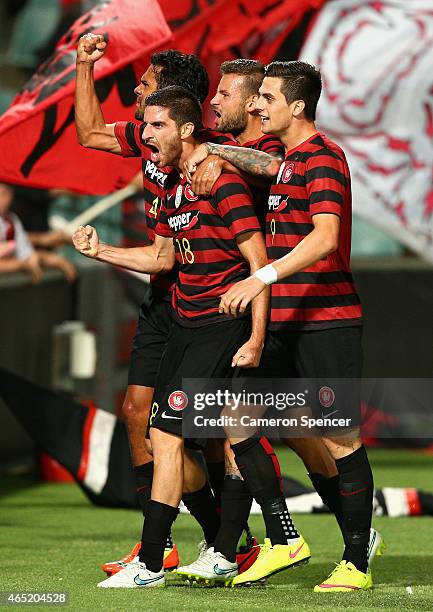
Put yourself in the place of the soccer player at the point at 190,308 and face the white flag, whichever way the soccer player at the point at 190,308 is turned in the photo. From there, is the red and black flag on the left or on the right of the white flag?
left

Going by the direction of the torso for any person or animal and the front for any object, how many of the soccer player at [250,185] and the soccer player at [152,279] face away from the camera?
0

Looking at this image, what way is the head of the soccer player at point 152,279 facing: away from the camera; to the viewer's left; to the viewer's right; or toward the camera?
to the viewer's left

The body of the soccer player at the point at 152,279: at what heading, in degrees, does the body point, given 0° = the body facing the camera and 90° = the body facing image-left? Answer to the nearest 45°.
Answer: approximately 45°

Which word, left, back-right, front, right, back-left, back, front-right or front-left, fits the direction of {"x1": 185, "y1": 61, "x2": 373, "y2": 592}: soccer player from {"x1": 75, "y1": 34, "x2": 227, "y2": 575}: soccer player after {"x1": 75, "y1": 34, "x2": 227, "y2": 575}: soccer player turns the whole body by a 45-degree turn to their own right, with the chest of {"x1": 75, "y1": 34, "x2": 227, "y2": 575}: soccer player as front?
back-left

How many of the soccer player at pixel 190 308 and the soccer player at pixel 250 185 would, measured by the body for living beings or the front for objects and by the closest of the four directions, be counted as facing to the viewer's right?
0

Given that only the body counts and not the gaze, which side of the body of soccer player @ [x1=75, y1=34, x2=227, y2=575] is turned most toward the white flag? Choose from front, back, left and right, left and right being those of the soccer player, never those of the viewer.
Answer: back
